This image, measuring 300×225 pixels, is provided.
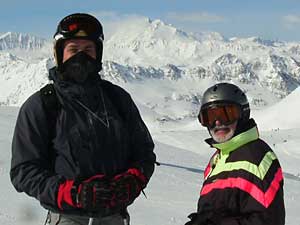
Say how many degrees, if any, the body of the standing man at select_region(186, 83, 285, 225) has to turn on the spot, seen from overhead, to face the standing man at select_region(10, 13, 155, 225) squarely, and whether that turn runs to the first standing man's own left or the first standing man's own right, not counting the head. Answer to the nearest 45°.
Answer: approximately 45° to the first standing man's own right

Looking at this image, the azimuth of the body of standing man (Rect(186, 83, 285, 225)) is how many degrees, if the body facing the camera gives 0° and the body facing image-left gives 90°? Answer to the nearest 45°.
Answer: approximately 45°
